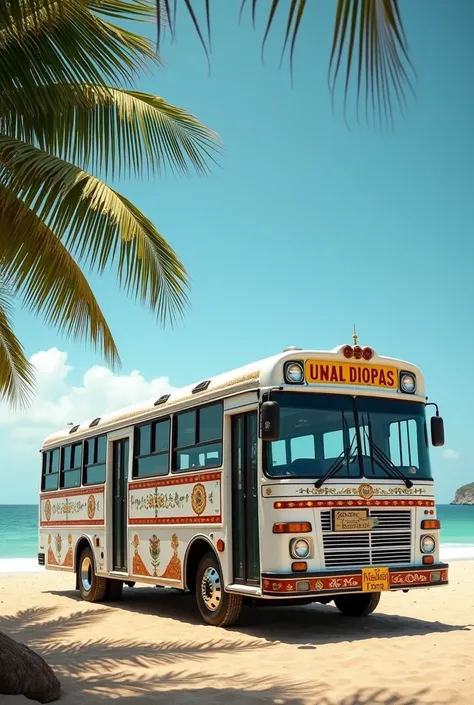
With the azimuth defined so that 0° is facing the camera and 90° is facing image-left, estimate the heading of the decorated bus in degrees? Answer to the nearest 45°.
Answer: approximately 315°
